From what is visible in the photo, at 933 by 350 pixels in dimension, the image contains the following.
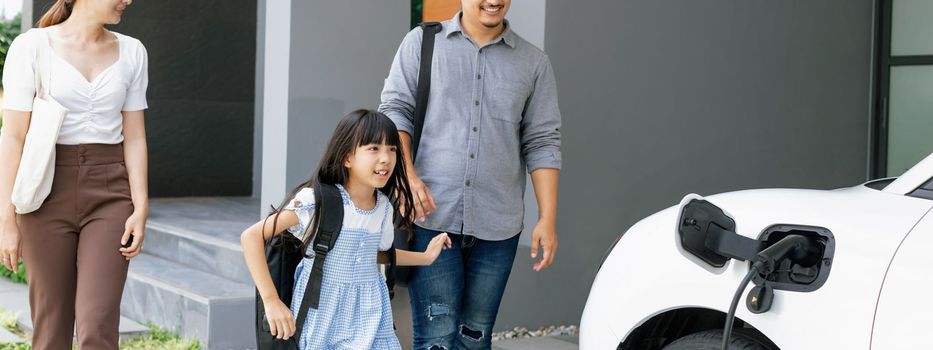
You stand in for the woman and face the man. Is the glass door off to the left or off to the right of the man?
left

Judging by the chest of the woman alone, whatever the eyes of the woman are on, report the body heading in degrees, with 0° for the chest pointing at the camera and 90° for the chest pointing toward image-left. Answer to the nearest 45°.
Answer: approximately 0°

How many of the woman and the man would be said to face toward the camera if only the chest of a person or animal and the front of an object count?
2

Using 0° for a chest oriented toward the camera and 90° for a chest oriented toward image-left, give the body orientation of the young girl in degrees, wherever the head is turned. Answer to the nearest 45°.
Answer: approximately 315°

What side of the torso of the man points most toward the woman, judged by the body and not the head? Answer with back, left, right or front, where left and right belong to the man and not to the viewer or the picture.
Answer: right

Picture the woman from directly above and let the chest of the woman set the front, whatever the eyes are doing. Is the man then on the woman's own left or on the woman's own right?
on the woman's own left
